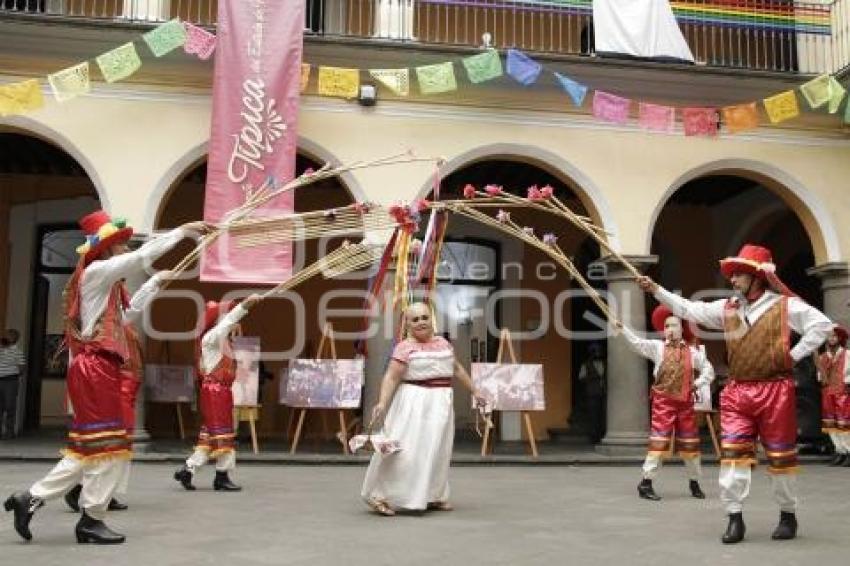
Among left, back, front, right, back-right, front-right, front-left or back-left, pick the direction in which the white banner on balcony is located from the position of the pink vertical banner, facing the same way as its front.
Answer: left

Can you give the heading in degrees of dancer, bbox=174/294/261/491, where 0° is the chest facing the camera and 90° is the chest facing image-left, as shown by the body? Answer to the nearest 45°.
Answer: approximately 270°

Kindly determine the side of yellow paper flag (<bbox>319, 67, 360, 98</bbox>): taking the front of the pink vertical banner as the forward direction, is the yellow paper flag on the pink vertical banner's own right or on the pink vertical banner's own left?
on the pink vertical banner's own left

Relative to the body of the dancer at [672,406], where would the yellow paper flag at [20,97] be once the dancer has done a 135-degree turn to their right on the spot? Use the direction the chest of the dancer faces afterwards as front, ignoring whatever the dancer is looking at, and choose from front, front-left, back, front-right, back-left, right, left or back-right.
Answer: front-left

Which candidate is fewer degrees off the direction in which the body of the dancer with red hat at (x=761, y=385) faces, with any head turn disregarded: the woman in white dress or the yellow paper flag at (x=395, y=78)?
the woman in white dress

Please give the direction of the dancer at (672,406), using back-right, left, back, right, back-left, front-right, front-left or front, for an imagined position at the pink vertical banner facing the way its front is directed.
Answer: front-left

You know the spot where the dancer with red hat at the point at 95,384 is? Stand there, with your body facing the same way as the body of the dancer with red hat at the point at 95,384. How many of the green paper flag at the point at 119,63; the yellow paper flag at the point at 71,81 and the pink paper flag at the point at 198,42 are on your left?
3

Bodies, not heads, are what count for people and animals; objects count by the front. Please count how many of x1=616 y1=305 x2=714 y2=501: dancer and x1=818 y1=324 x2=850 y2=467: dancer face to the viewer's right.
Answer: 0

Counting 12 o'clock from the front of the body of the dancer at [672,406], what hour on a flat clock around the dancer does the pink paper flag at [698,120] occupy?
The pink paper flag is roughly at 6 o'clock from the dancer.

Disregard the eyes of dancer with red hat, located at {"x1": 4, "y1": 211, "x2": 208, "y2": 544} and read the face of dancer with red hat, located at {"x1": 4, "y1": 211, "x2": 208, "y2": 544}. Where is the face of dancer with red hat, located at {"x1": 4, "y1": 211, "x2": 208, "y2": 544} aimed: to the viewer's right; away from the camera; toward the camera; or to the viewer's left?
to the viewer's right
